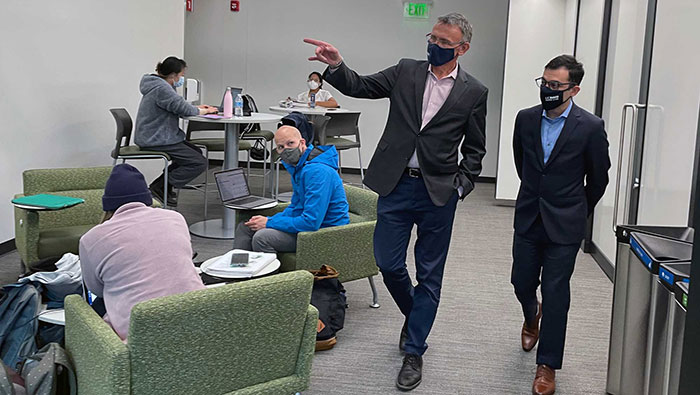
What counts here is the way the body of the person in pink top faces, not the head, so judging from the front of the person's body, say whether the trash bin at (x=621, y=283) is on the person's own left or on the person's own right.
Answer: on the person's own right

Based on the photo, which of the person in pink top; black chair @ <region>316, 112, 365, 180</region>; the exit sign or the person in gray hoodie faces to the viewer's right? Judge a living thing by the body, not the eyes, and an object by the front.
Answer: the person in gray hoodie

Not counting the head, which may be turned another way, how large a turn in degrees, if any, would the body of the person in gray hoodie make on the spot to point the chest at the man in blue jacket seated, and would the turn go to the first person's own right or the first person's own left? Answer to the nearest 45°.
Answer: approximately 90° to the first person's own right

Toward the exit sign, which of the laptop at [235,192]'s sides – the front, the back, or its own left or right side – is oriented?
left

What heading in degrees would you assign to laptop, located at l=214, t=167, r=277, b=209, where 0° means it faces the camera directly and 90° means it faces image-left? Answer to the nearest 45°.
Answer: approximately 315°

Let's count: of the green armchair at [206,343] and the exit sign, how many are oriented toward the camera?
1

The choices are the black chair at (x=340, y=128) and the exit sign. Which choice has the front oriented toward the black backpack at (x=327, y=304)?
the exit sign

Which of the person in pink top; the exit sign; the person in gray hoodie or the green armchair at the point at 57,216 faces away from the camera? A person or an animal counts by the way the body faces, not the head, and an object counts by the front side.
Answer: the person in pink top

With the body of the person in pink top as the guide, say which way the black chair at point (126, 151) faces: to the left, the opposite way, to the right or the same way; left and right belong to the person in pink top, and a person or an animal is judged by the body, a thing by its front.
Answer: to the right

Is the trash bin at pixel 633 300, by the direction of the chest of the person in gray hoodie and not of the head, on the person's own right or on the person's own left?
on the person's own right

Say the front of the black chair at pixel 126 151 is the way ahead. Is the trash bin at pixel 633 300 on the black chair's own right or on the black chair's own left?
on the black chair's own right

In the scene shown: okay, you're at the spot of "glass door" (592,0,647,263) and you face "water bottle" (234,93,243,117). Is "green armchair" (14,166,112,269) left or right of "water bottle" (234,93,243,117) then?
left

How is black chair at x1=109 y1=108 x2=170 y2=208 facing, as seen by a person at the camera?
facing to the right of the viewer

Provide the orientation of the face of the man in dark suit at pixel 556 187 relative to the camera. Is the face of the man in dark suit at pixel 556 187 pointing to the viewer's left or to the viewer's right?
to the viewer's left
